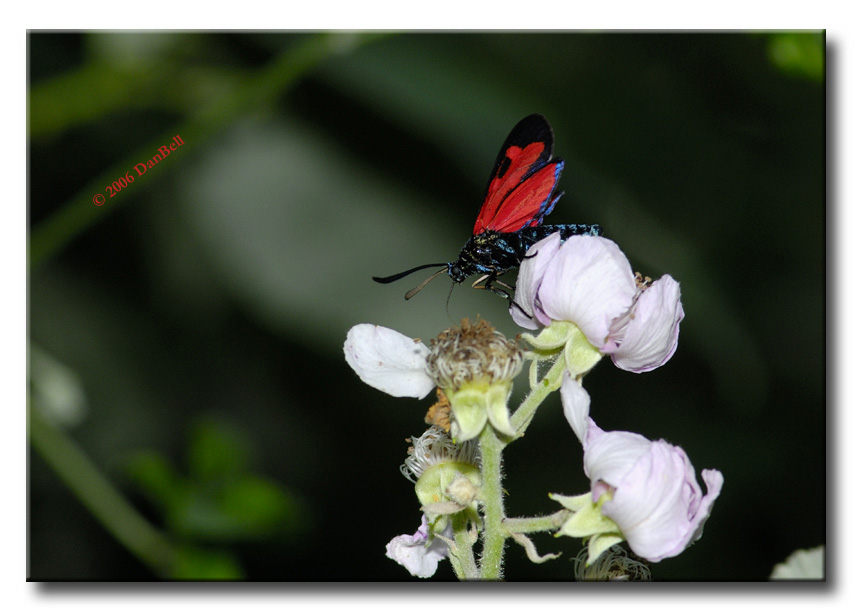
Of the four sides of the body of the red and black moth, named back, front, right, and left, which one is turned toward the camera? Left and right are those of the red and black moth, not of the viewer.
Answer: left

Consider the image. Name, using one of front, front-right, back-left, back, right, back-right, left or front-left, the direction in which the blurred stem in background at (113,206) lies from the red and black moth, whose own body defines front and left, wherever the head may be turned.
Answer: front-right

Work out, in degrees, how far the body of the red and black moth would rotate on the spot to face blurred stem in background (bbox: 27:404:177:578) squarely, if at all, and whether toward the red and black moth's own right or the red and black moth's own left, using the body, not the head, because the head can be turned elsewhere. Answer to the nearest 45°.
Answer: approximately 45° to the red and black moth's own right
